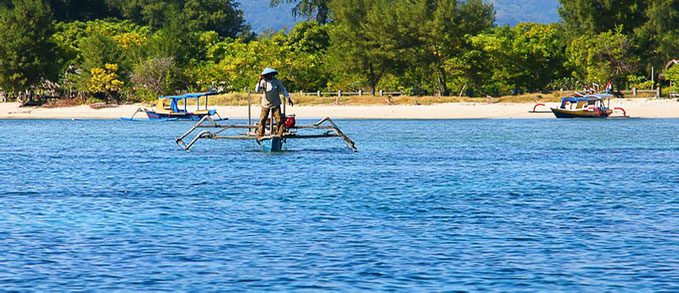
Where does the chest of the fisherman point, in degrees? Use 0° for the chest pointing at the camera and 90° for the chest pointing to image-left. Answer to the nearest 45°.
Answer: approximately 0°
